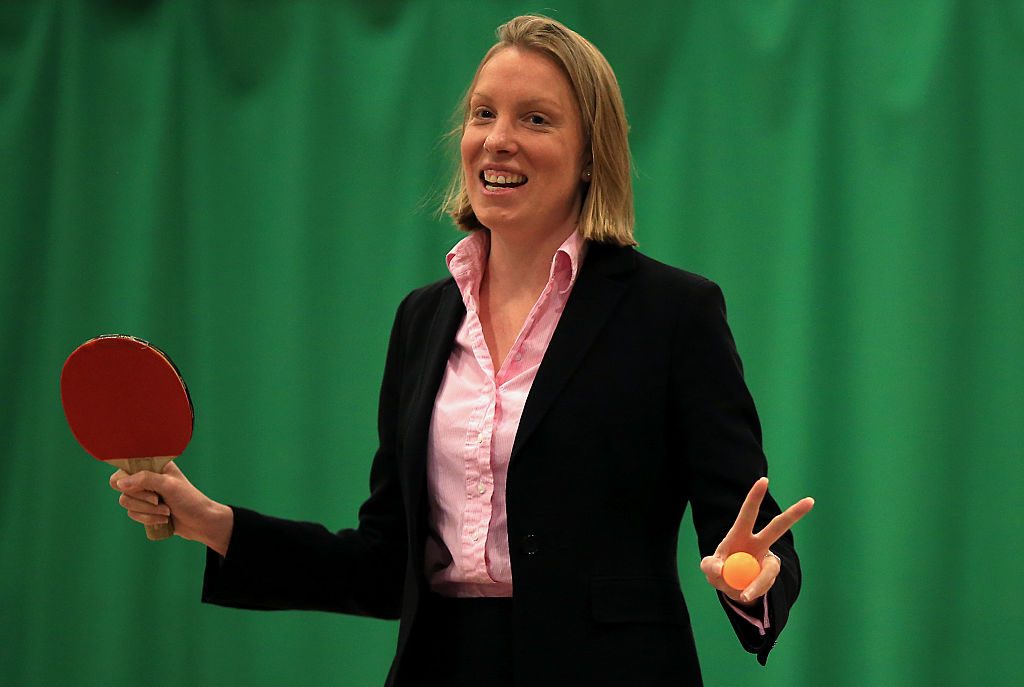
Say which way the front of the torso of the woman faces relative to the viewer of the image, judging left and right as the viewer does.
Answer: facing the viewer and to the left of the viewer
